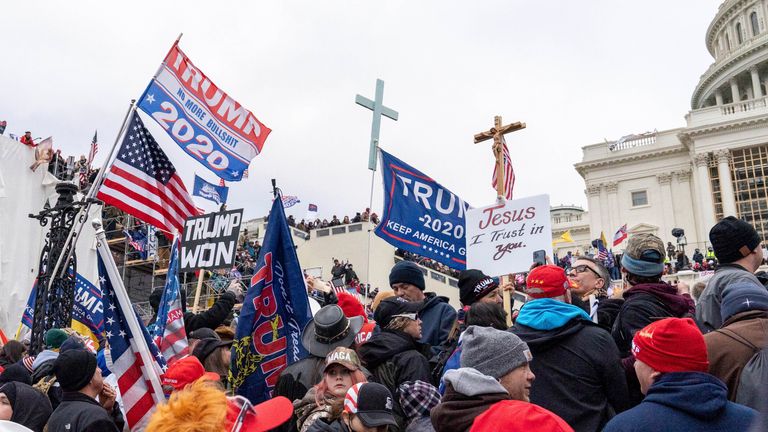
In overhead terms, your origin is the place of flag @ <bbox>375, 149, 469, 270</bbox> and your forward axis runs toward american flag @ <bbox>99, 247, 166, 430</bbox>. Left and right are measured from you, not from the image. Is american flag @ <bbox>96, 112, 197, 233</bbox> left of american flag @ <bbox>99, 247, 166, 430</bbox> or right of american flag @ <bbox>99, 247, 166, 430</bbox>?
right

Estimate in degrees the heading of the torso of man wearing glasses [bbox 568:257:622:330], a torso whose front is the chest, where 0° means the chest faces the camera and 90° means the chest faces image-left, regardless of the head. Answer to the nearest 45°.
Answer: approximately 45°

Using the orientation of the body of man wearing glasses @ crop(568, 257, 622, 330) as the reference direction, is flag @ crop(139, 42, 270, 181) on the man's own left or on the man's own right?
on the man's own right

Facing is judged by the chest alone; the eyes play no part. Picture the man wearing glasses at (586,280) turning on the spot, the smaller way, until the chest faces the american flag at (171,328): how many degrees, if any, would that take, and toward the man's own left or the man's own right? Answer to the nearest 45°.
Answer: approximately 45° to the man's own right

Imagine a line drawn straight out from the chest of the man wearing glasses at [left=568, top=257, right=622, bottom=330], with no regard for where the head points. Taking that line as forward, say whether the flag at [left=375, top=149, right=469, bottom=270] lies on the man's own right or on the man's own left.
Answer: on the man's own right

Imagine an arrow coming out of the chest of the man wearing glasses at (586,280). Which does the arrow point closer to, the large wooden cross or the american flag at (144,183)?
the american flag

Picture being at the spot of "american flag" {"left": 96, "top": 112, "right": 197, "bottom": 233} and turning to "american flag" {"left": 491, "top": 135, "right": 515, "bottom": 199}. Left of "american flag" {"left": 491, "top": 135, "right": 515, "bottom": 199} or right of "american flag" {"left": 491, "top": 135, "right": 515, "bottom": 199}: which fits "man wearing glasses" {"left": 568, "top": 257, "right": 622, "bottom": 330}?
right
